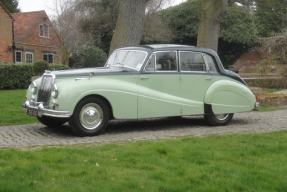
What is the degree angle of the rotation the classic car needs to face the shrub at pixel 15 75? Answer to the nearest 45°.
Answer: approximately 90° to its right

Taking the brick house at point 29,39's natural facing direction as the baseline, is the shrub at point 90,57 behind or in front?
in front

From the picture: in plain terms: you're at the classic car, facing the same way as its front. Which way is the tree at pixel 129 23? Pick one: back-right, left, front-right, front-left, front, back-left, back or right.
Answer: back-right

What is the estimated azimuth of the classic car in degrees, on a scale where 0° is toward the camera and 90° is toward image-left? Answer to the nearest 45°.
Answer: approximately 45°

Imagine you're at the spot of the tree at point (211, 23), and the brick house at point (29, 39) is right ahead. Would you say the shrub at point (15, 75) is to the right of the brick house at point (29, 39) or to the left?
left

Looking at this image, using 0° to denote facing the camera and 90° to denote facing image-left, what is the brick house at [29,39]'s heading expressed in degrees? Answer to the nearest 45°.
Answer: approximately 0°

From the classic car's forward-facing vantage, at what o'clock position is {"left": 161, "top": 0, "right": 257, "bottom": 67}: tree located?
The tree is roughly at 5 o'clock from the classic car.

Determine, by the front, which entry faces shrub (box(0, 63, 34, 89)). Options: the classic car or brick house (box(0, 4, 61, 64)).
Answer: the brick house

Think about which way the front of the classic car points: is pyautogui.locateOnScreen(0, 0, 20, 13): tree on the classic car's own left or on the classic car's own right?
on the classic car's own right
